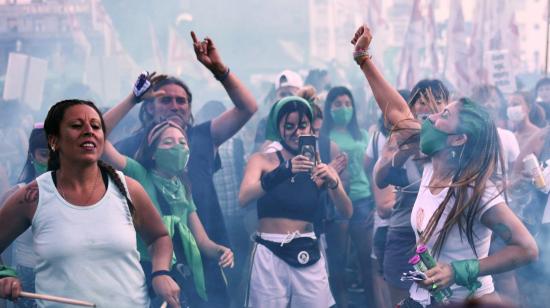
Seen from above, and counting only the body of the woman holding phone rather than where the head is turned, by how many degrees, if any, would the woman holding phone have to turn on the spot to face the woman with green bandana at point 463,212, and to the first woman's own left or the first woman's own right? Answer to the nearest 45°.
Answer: approximately 45° to the first woman's own left

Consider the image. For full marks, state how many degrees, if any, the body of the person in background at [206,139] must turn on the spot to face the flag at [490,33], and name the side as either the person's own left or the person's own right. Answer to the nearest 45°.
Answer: approximately 135° to the person's own left

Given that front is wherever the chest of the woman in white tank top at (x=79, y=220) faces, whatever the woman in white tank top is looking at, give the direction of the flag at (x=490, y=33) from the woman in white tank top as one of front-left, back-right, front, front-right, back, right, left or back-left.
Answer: back-left

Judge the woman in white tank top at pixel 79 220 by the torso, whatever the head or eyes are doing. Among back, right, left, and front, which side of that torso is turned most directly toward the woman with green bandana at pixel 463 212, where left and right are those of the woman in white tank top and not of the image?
left

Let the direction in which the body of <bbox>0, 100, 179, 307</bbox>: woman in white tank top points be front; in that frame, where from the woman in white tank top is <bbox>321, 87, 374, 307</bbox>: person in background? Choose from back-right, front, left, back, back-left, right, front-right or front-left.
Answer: back-left

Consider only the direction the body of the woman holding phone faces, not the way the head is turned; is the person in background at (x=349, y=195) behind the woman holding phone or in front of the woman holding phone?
behind

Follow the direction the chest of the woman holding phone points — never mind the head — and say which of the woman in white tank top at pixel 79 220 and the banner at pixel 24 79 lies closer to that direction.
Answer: the woman in white tank top
